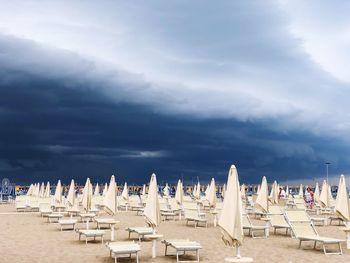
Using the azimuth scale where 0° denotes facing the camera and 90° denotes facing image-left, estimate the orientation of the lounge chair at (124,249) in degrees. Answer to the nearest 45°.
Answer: approximately 0°

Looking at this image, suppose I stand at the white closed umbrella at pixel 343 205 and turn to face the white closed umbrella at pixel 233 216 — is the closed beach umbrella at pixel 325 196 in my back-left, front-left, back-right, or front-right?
back-right

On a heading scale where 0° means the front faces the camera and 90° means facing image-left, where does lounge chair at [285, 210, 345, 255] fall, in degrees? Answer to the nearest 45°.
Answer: approximately 315°

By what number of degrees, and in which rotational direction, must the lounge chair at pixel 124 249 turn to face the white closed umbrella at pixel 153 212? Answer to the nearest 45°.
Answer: approximately 135° to its left

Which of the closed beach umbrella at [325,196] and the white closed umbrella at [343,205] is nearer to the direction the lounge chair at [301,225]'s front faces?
the white closed umbrella

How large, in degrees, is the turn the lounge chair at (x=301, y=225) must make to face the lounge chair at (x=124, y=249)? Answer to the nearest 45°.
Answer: approximately 90° to its right

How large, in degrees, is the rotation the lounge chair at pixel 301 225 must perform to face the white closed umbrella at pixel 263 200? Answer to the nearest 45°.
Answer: approximately 135° to its left
